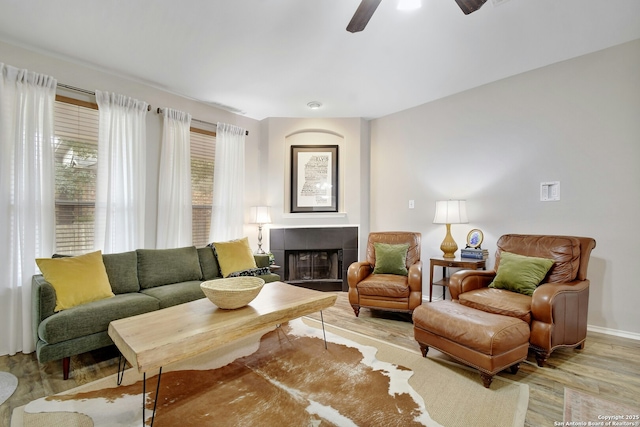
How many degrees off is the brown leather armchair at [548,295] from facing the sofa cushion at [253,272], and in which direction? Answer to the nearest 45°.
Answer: approximately 45° to its right

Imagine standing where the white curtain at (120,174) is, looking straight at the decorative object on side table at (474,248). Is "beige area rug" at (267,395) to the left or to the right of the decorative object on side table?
right

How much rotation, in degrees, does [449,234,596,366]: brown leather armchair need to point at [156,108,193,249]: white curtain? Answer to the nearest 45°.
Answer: approximately 45° to its right

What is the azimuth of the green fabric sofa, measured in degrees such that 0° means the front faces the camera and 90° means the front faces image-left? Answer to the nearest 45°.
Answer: approximately 315°

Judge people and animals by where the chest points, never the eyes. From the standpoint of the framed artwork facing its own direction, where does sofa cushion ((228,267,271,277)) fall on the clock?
The sofa cushion is roughly at 1 o'clock from the framed artwork.

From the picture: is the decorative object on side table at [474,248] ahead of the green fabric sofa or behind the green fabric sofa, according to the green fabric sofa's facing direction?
ahead

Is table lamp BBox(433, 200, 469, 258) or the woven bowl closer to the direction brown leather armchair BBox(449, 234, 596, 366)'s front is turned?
the woven bowl

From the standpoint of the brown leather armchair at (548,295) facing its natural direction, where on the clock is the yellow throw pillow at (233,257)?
The yellow throw pillow is roughly at 1 o'clock from the brown leather armchair.

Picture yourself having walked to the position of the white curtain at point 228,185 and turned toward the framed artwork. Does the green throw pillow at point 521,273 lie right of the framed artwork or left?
right

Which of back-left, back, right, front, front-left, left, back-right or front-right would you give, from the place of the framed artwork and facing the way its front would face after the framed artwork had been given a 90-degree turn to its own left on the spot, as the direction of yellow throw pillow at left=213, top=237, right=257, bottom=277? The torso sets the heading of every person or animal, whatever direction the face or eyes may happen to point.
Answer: back-right

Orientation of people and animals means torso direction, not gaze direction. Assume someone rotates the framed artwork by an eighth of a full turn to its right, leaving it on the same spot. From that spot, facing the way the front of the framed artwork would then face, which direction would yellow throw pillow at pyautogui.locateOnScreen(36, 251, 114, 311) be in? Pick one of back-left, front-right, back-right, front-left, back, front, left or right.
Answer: front

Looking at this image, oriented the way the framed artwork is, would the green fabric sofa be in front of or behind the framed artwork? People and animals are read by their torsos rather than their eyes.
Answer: in front

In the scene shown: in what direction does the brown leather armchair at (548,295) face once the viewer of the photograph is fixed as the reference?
facing the viewer and to the left of the viewer

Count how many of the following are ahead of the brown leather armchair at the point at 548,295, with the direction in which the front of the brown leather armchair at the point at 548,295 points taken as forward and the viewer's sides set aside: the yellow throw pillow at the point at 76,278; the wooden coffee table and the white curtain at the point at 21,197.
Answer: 3
